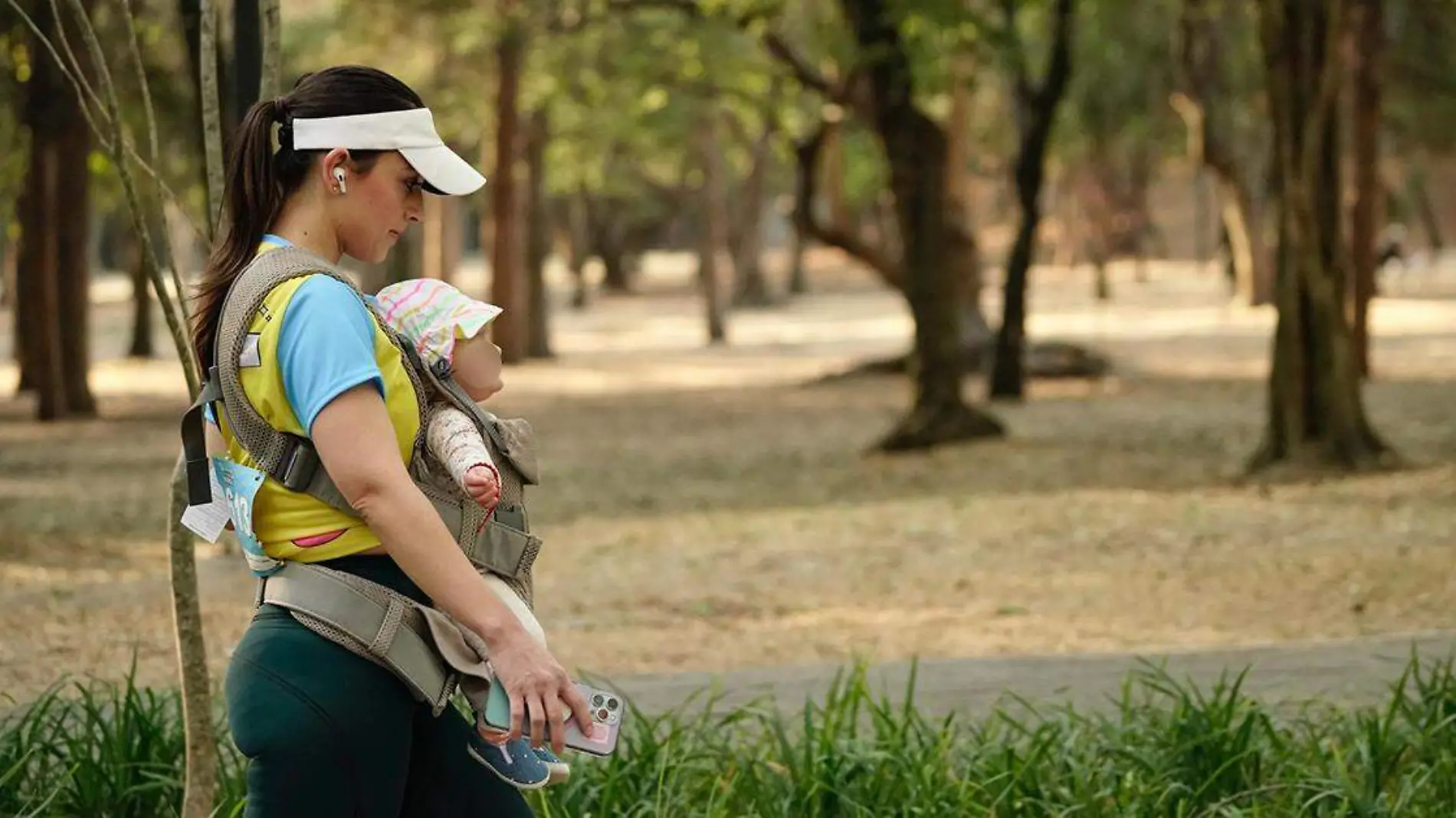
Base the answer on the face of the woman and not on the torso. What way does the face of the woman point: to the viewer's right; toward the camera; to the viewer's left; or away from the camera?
to the viewer's right

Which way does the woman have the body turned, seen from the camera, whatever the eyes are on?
to the viewer's right

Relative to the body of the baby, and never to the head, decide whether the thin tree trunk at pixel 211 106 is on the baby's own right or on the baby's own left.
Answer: on the baby's own left

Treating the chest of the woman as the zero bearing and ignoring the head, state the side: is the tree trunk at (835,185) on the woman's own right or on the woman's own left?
on the woman's own left

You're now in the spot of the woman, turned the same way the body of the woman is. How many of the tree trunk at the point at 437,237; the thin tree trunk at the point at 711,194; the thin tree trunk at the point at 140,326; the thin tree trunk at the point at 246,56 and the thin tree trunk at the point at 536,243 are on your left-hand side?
5

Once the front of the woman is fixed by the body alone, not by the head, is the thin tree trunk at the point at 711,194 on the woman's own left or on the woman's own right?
on the woman's own left
